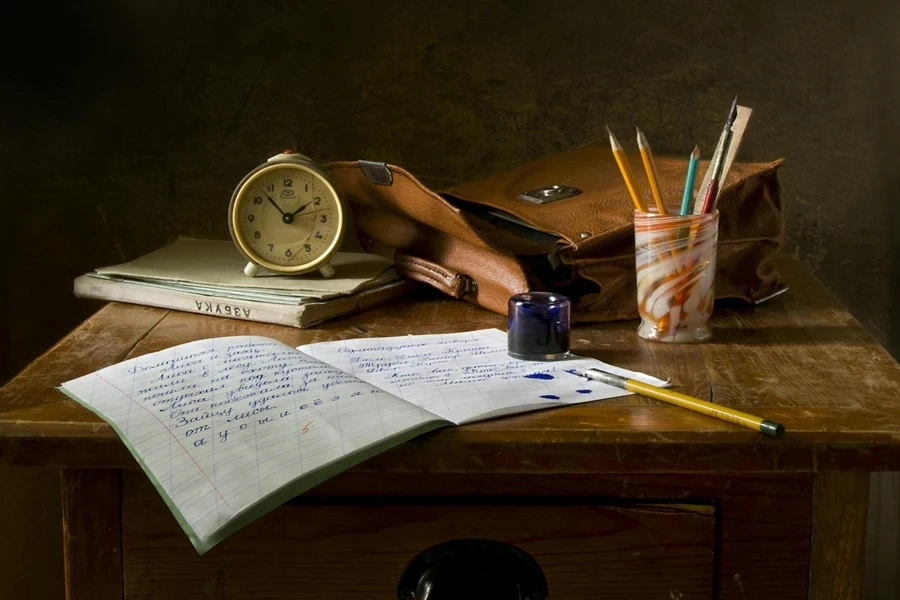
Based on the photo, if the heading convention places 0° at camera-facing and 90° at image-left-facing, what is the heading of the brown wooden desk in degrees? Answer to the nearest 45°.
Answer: approximately 0°

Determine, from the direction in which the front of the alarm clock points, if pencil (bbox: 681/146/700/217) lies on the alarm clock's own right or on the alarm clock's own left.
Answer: on the alarm clock's own left

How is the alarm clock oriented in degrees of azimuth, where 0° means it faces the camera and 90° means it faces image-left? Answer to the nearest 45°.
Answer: approximately 0°

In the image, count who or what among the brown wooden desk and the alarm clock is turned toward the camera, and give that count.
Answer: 2

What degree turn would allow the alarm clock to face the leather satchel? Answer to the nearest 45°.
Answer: approximately 90° to its left
